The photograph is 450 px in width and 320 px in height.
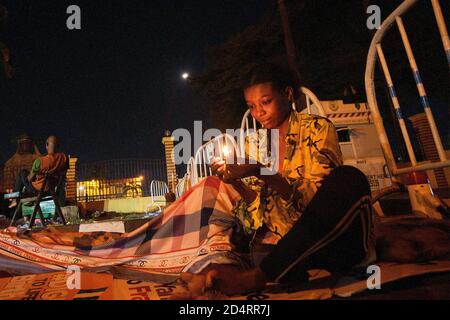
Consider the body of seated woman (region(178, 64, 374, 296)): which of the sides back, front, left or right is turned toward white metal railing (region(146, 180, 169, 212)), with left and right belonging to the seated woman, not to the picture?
right

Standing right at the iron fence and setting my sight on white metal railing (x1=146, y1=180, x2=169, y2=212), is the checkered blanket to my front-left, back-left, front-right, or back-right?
front-right

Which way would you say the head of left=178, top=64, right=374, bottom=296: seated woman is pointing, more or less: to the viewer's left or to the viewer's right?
to the viewer's left

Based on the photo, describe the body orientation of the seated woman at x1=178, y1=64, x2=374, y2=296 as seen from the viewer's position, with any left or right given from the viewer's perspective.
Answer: facing the viewer and to the left of the viewer

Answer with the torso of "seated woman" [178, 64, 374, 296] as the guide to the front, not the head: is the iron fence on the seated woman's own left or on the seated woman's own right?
on the seated woman's own right

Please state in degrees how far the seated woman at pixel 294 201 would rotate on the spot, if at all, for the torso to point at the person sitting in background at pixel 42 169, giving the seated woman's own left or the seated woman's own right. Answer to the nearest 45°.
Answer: approximately 90° to the seated woman's own right

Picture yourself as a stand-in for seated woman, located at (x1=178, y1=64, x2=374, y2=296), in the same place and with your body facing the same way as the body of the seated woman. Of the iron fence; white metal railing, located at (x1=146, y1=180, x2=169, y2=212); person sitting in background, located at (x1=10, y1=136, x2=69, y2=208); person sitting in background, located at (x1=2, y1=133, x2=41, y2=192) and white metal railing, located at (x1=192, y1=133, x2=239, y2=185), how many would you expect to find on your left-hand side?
0

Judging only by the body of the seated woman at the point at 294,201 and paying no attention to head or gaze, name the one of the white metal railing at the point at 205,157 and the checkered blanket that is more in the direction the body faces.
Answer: the checkered blanket

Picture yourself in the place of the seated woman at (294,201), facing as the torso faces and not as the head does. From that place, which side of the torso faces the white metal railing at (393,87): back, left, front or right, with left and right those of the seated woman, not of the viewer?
back

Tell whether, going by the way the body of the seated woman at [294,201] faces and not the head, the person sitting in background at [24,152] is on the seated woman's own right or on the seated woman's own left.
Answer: on the seated woman's own right

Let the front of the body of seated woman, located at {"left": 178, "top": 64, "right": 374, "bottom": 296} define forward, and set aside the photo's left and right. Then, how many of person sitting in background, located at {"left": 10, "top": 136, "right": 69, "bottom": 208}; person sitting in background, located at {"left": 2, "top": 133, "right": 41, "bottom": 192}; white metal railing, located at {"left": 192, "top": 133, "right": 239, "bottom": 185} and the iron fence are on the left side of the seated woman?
0
